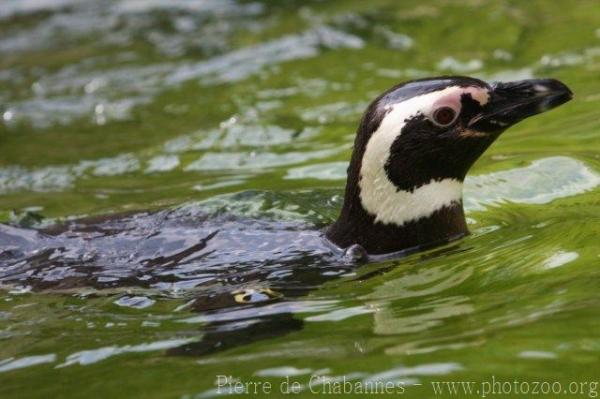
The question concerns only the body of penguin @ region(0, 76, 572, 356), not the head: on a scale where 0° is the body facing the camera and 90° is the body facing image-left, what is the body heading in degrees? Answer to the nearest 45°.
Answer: approximately 270°

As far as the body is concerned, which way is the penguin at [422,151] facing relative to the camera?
to the viewer's right
